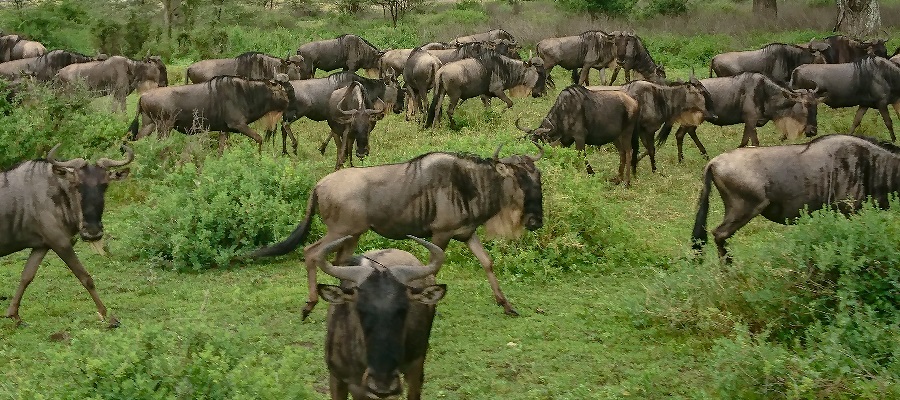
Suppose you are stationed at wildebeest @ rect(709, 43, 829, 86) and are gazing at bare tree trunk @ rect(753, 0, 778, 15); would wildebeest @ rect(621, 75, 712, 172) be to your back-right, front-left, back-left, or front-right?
back-left

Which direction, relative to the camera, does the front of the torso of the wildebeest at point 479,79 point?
to the viewer's right

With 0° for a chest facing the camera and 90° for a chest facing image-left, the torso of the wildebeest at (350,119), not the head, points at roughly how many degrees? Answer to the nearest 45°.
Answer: approximately 315°

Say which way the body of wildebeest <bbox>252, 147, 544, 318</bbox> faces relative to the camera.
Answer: to the viewer's right

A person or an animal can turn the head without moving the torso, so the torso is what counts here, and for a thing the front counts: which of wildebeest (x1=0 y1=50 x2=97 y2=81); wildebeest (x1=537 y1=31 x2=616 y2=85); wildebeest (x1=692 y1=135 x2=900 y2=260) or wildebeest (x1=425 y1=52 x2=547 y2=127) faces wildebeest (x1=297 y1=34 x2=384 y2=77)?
wildebeest (x1=0 y1=50 x2=97 y2=81)

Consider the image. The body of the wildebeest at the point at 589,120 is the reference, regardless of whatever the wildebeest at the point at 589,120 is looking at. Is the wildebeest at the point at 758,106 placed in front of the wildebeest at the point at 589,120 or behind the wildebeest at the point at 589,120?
behind

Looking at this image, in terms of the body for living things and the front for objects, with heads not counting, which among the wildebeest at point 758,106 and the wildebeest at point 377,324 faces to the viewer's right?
the wildebeest at point 758,106

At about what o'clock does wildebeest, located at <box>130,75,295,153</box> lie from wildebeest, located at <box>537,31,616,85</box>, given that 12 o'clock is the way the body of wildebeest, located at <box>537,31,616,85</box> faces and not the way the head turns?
wildebeest, located at <box>130,75,295,153</box> is roughly at 4 o'clock from wildebeest, located at <box>537,31,616,85</box>.

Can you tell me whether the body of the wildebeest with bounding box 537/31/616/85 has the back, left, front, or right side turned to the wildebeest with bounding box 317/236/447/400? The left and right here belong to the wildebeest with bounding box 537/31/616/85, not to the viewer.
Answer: right

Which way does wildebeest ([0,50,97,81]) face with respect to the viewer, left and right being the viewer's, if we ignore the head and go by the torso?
facing to the right of the viewer

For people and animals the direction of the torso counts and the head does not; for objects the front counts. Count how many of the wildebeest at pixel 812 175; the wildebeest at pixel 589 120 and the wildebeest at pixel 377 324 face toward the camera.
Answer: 1

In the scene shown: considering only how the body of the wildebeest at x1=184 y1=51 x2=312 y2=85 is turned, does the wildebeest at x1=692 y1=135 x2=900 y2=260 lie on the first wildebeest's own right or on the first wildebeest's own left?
on the first wildebeest's own right

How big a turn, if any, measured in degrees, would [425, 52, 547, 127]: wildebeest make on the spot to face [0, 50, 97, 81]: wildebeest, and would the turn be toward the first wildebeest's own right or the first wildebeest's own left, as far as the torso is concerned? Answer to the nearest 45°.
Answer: approximately 180°

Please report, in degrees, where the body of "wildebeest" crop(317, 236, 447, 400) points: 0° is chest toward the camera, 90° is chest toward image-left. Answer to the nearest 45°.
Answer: approximately 0°

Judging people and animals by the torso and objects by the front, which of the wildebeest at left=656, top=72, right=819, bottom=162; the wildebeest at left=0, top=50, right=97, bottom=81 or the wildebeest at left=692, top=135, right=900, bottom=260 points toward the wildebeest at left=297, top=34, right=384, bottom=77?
the wildebeest at left=0, top=50, right=97, bottom=81

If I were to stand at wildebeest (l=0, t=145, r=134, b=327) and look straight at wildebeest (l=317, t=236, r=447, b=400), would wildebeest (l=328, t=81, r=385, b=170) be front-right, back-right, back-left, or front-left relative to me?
back-left
